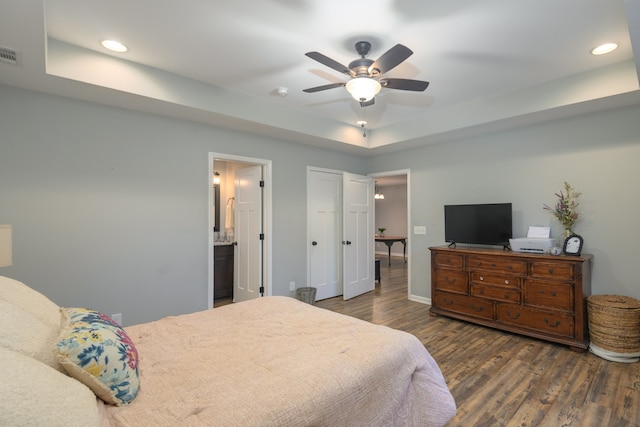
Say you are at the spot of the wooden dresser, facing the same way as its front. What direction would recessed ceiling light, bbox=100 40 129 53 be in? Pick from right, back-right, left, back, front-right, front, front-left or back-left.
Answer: front

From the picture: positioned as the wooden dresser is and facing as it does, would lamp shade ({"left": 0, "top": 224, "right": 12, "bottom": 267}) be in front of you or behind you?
in front

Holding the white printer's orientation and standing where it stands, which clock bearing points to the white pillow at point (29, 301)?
The white pillow is roughly at 1 o'clock from the white printer.

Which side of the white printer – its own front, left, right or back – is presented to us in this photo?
front

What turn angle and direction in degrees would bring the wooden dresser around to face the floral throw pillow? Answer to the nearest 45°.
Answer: approximately 45° to its left

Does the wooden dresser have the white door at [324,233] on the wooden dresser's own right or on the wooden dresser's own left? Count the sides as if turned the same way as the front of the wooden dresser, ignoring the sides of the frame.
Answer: on the wooden dresser's own right

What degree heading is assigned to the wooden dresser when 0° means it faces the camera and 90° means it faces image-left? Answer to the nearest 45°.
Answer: approximately 45°
